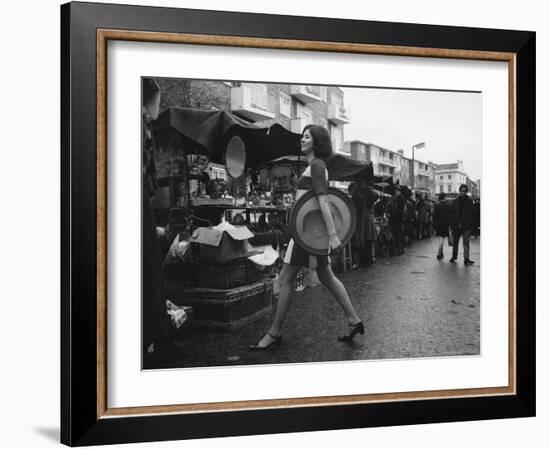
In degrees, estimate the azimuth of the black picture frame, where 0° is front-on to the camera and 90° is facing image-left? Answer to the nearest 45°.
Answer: approximately 315°
